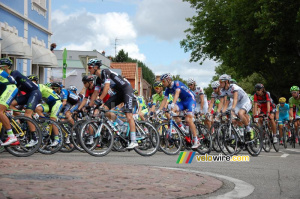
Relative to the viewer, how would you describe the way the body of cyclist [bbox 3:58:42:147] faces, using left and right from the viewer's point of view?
facing to the left of the viewer

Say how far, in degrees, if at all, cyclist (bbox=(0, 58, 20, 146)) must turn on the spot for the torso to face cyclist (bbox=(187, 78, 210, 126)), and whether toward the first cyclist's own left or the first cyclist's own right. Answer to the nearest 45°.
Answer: approximately 135° to the first cyclist's own right

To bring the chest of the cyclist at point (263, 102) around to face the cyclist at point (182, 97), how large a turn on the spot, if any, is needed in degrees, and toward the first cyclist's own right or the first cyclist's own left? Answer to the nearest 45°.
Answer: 0° — they already face them

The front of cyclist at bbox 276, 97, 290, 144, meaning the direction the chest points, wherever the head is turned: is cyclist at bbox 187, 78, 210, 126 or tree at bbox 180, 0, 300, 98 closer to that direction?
the cyclist

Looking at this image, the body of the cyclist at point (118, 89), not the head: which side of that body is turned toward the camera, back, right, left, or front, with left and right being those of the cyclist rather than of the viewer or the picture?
left

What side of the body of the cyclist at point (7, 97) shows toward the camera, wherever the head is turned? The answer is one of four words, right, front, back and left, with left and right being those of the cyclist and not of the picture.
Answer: left

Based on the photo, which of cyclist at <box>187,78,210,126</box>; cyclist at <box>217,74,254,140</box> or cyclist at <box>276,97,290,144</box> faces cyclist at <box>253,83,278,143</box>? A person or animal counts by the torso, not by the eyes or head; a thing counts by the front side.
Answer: cyclist at <box>276,97,290,144</box>

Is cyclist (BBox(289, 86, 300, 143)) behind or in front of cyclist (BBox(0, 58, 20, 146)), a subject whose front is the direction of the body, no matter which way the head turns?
behind
